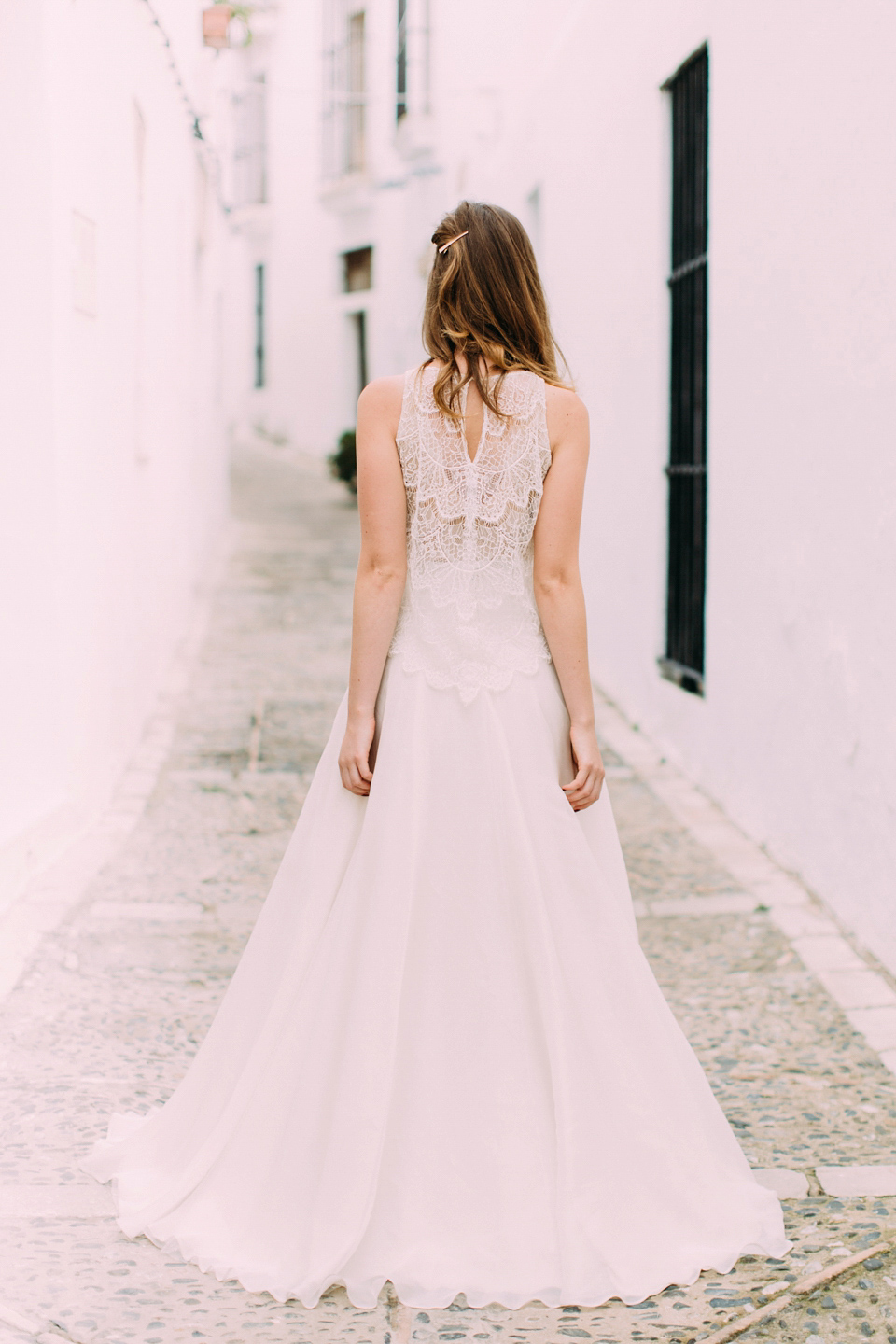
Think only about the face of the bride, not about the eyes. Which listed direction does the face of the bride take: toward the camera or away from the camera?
away from the camera

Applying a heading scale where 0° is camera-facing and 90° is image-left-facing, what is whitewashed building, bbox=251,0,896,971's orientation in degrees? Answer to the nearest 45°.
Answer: approximately 90°

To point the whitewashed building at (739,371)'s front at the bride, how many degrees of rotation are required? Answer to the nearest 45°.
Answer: approximately 90° to its left

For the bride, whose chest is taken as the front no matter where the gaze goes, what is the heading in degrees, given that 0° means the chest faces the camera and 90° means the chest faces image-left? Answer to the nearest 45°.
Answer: approximately 180°

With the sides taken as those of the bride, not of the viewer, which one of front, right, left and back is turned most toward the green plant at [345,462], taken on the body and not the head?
front

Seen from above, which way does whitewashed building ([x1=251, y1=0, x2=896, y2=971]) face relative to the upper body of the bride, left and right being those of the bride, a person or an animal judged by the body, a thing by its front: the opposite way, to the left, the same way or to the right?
to the left

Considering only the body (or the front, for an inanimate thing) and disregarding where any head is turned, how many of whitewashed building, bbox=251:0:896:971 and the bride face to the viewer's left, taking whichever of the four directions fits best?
1
